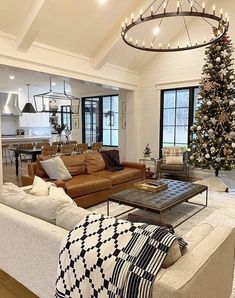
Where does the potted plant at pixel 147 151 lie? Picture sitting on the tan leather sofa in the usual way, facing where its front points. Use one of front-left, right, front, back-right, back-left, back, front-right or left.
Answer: left

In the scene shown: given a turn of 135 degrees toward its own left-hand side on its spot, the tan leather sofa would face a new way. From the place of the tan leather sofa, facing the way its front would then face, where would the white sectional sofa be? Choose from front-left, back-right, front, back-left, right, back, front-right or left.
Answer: back

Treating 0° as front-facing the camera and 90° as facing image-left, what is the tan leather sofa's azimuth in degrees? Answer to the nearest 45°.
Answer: approximately 315°

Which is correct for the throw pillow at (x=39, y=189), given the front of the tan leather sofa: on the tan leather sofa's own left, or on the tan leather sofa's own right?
on the tan leather sofa's own right

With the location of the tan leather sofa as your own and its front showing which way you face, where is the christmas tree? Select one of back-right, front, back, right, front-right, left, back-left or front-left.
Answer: front-left

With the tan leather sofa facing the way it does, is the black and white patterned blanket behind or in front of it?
in front

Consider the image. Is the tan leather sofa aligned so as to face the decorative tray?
yes

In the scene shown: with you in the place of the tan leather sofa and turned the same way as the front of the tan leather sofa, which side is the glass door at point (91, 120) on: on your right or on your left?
on your left

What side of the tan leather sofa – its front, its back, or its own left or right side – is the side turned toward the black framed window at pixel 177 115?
left

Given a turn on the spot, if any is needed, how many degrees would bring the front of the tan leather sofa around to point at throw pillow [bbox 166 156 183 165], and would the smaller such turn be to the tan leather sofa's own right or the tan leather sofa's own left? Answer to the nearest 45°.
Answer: approximately 90° to the tan leather sofa's own left

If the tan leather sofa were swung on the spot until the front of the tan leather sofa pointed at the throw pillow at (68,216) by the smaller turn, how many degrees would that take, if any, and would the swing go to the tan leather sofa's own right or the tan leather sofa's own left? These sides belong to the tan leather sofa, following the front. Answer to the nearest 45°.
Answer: approximately 45° to the tan leather sofa's own right
